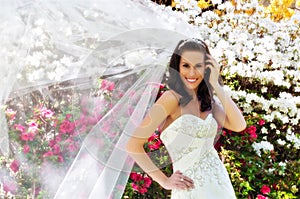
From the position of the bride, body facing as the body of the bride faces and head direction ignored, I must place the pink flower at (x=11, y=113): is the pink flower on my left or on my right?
on my right

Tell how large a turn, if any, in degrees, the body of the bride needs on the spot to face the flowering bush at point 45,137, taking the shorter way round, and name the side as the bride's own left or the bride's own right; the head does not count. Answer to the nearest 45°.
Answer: approximately 135° to the bride's own right

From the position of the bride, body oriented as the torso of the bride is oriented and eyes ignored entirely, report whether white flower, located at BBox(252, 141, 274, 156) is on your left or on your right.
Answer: on your left

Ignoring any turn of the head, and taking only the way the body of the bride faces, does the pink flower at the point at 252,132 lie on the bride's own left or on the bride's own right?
on the bride's own left

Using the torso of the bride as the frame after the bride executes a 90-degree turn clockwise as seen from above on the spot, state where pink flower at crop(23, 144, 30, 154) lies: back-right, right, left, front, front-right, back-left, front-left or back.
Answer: front-right

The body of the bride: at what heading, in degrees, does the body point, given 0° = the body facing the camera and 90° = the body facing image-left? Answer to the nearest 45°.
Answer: approximately 315°

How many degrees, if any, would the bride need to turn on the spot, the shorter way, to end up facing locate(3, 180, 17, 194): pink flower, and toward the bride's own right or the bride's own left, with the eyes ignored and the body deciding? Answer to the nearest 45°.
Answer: approximately 135° to the bride's own right
